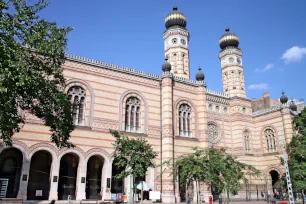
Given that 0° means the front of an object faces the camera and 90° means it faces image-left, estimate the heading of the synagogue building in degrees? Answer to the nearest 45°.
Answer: approximately 315°

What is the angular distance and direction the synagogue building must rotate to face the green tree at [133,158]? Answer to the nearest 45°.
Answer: approximately 45° to its right

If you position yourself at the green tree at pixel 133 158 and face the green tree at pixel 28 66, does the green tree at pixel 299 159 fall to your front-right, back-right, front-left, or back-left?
back-left
